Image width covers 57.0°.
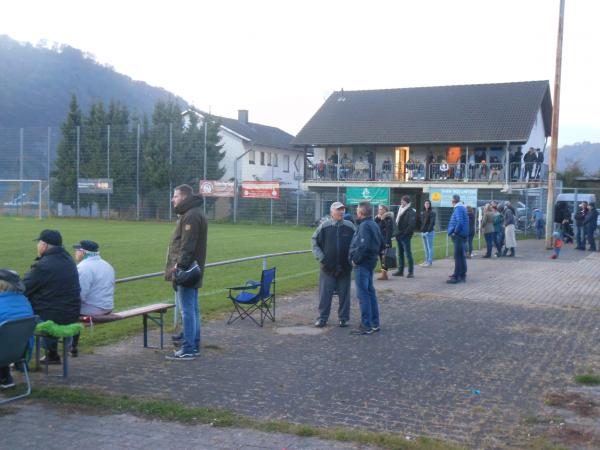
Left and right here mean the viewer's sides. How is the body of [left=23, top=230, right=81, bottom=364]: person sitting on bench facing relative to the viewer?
facing away from the viewer and to the left of the viewer

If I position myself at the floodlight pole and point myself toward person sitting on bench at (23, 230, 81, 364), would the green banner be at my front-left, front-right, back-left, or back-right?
back-right

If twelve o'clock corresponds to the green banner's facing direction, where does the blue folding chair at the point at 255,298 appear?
The blue folding chair is roughly at 12 o'clock from the green banner.

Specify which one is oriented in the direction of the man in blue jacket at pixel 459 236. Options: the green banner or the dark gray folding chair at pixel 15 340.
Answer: the green banner

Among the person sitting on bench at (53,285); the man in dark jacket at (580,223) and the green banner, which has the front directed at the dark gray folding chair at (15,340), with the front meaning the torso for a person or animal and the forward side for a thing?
the green banner

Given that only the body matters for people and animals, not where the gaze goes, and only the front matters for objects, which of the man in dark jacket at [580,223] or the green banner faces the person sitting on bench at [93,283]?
the green banner

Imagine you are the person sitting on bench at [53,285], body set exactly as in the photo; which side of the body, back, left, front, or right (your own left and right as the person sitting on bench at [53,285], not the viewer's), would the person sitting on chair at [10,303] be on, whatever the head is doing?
left

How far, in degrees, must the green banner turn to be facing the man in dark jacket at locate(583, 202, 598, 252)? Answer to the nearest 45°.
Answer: approximately 45° to its left

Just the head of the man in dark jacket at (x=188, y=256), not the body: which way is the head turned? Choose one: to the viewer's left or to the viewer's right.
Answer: to the viewer's left

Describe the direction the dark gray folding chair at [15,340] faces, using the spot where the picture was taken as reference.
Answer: facing away from the viewer and to the left of the viewer

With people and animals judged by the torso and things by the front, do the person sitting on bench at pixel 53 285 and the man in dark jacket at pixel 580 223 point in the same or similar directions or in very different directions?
very different directions

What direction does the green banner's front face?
toward the camera

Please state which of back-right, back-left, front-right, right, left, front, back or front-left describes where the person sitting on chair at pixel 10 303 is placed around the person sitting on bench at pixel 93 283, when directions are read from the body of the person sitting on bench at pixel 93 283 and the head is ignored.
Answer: left

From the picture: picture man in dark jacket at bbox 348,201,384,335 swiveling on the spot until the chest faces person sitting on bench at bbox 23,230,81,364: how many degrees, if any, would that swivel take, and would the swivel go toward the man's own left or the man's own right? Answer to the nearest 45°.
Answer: approximately 45° to the man's own left
